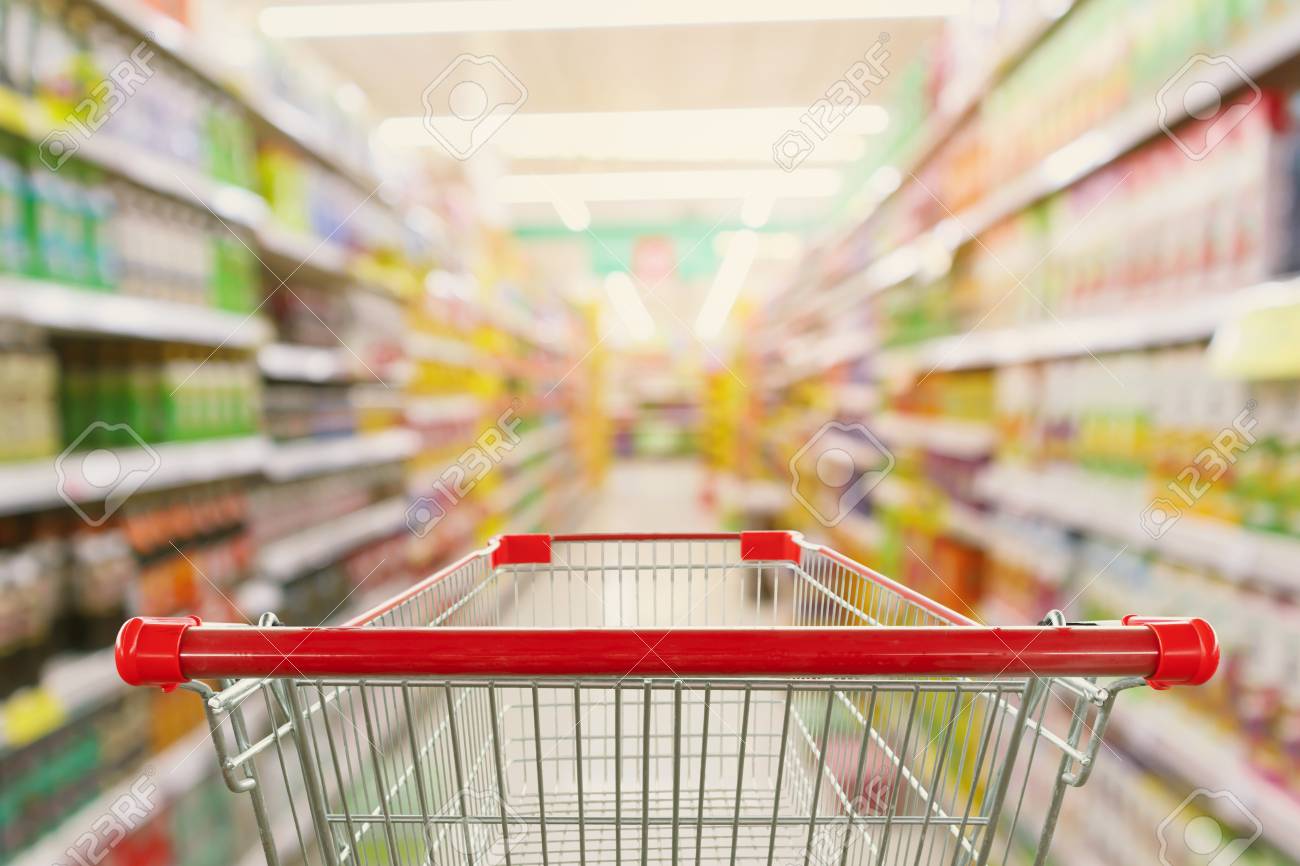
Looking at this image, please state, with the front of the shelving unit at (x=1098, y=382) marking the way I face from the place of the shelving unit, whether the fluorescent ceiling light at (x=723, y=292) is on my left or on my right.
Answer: on my right

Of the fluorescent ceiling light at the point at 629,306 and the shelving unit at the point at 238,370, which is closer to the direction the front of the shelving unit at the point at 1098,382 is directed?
the shelving unit

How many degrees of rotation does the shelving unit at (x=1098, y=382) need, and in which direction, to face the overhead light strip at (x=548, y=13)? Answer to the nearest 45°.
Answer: approximately 45° to its right

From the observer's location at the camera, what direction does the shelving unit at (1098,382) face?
facing to the left of the viewer

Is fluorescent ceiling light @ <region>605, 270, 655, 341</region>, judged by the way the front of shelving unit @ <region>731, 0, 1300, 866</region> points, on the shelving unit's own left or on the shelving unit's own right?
on the shelving unit's own right

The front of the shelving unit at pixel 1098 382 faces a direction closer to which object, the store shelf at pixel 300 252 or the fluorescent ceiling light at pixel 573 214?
the store shelf

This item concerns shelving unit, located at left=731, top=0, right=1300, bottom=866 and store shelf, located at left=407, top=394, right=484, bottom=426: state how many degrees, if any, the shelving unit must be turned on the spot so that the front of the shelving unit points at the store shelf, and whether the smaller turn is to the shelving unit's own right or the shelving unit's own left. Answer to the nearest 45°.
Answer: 0° — it already faces it
